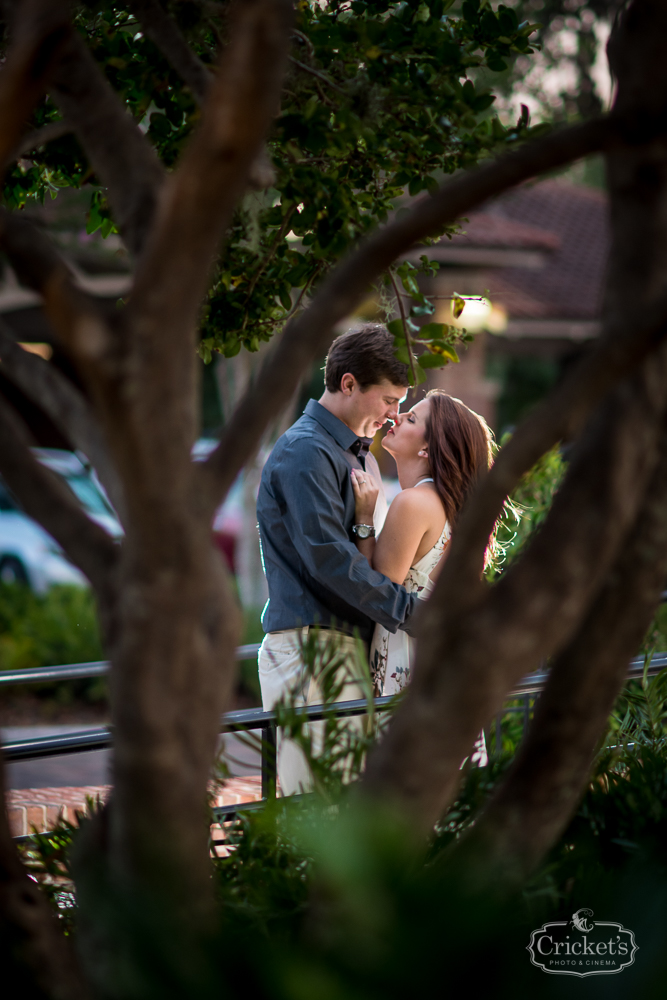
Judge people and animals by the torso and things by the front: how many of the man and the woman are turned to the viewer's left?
1

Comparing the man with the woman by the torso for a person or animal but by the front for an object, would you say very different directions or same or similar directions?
very different directions

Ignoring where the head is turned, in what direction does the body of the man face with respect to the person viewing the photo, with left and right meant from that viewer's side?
facing to the right of the viewer

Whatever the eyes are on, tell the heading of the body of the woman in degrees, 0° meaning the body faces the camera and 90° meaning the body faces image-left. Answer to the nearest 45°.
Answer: approximately 90°

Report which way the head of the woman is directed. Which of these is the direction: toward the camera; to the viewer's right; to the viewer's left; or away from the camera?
to the viewer's left
